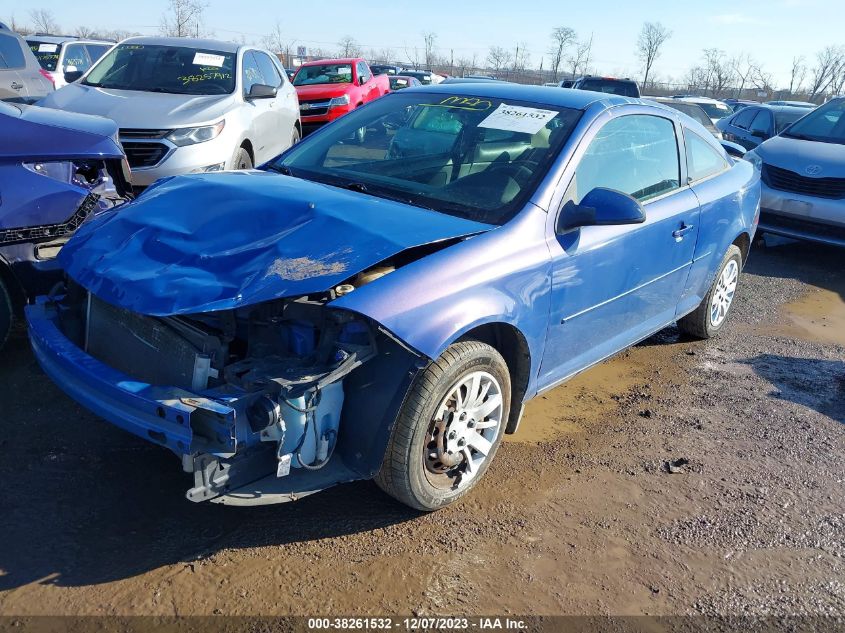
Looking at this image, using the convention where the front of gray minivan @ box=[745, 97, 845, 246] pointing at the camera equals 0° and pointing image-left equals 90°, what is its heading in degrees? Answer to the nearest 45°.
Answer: approximately 45°

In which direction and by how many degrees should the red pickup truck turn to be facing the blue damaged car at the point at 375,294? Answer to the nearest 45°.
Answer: approximately 45° to its left

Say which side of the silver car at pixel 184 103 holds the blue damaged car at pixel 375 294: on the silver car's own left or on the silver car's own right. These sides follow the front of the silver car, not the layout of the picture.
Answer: on the silver car's own left

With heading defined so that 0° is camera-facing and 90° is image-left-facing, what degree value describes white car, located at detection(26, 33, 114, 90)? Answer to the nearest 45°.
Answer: approximately 45°

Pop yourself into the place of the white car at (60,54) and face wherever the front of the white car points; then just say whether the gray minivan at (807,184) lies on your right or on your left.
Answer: on your left

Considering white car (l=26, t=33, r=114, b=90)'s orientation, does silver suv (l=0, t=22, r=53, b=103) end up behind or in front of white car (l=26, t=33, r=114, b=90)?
in front

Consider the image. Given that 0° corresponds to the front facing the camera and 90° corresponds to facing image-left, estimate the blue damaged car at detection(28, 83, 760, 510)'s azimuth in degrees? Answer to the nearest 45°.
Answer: approximately 45°

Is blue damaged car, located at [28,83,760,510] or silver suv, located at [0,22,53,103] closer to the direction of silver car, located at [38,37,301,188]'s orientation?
the blue damaged car

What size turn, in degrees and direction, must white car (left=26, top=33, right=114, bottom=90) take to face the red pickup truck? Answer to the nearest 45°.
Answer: approximately 135° to its left
